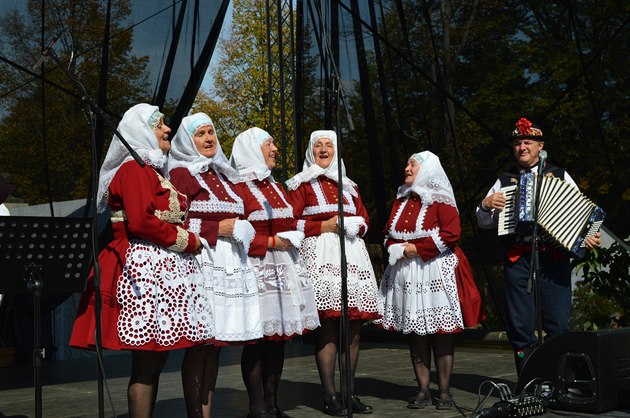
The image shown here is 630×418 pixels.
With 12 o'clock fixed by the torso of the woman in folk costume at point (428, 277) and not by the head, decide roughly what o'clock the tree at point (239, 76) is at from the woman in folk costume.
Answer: The tree is roughly at 4 o'clock from the woman in folk costume.

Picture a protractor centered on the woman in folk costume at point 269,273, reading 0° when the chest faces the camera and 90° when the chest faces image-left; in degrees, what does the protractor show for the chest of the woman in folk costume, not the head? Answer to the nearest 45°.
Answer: approximately 315°

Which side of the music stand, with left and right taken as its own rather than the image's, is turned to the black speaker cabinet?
right

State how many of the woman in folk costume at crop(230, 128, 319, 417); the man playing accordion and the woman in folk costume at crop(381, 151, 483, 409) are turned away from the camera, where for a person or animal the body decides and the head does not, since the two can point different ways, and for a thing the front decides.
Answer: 0

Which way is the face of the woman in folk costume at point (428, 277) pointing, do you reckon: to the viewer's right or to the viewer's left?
to the viewer's left

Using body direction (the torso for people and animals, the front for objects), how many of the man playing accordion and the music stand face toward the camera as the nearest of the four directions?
1

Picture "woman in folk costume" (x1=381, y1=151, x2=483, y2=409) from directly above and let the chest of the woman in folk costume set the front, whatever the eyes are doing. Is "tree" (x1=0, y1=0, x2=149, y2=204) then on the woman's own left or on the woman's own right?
on the woman's own right

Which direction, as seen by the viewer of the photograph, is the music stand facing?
facing away from the viewer

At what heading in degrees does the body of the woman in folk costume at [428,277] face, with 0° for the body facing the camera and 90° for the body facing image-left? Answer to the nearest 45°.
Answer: approximately 45°

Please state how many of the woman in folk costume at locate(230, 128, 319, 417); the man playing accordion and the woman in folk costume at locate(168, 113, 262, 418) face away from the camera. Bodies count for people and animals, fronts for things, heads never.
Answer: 0

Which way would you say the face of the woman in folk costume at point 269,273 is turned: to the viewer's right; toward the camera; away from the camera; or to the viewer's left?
to the viewer's right

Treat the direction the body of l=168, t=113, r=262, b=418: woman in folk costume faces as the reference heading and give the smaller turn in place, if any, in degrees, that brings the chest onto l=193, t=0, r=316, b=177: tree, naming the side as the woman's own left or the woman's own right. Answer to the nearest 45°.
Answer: approximately 135° to the woman's own left

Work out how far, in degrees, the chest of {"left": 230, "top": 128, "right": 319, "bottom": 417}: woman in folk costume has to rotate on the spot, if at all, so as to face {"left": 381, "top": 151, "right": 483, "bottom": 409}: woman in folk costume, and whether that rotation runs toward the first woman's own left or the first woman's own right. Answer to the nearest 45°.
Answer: approximately 90° to the first woman's own left

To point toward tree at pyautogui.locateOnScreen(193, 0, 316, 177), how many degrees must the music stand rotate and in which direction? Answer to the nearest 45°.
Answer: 0° — it already faces it

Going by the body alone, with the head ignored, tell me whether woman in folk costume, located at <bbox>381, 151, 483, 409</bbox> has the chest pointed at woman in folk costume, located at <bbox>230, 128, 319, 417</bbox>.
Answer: yes

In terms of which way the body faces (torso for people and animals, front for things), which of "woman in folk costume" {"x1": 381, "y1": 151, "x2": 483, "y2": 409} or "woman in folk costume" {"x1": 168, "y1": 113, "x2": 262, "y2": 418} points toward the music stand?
"woman in folk costume" {"x1": 381, "y1": 151, "x2": 483, "y2": 409}

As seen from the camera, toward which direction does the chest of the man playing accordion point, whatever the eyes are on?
toward the camera

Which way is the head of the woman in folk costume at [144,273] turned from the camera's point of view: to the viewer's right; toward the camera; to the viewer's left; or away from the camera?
to the viewer's right

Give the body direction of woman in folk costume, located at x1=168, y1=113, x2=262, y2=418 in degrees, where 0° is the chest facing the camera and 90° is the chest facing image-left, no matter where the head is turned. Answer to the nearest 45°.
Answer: approximately 315°
